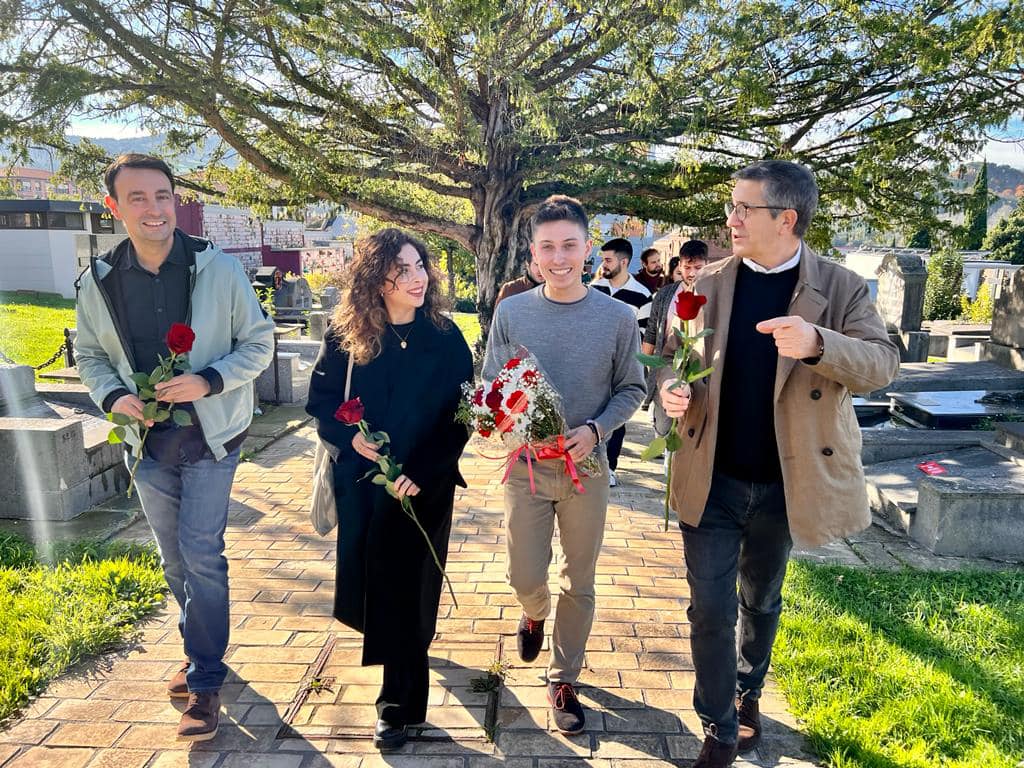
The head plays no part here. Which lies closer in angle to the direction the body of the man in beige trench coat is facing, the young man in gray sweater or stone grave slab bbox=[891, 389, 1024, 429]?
the young man in gray sweater

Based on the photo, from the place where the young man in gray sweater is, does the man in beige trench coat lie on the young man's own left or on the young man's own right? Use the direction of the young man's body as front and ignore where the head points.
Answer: on the young man's own left

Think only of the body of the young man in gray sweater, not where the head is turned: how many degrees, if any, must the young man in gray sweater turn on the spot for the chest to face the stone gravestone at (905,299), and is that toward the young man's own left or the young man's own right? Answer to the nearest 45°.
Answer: approximately 135° to the young man's own left

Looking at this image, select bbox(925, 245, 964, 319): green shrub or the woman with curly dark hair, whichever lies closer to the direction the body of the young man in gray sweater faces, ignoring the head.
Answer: the woman with curly dark hair

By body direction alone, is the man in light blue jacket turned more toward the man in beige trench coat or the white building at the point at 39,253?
the man in beige trench coat

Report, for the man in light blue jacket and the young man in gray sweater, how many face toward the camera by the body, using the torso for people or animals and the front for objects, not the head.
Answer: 2

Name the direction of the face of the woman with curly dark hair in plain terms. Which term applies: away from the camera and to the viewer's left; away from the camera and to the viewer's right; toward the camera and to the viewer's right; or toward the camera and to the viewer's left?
toward the camera and to the viewer's right

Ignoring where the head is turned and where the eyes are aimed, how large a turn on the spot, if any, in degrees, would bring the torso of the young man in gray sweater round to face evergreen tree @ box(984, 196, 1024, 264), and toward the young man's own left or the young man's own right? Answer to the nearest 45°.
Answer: approximately 135° to the young man's own left

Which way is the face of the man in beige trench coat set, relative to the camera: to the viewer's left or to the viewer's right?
to the viewer's left
